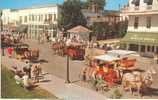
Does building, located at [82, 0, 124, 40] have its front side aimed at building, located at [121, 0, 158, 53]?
no

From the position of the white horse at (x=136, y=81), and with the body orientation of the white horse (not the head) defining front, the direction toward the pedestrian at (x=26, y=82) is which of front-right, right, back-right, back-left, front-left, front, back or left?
back

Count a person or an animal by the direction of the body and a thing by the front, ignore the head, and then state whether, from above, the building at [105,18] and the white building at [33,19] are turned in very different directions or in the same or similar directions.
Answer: same or similar directions

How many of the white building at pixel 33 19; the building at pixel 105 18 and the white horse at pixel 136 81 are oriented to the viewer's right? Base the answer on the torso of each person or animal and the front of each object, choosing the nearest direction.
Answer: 1

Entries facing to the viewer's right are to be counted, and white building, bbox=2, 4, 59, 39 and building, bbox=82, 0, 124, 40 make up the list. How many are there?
0

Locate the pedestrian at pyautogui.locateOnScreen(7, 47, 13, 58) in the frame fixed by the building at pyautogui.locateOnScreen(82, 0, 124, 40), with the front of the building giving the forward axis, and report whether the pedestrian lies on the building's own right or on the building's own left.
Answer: on the building's own right

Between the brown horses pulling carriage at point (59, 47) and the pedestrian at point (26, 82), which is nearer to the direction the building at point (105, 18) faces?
the pedestrian

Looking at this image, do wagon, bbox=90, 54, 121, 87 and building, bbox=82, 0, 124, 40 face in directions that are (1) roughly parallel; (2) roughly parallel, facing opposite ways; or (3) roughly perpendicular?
roughly perpendicular

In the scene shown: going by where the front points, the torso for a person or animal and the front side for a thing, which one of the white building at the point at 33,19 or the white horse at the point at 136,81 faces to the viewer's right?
the white horse

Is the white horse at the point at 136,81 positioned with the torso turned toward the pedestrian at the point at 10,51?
no

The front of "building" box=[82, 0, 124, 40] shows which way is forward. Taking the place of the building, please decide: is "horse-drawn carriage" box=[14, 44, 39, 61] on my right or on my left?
on my right

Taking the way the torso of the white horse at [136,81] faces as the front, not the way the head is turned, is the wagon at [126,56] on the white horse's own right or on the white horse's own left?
on the white horse's own left

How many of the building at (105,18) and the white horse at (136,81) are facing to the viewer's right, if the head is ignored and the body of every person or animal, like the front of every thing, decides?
1

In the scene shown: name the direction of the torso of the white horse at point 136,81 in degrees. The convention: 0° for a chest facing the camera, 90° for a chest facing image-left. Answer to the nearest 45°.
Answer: approximately 270°

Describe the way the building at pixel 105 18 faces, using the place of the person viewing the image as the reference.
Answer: facing the viewer and to the left of the viewer

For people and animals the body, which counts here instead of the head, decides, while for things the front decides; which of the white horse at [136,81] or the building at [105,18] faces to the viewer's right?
the white horse
